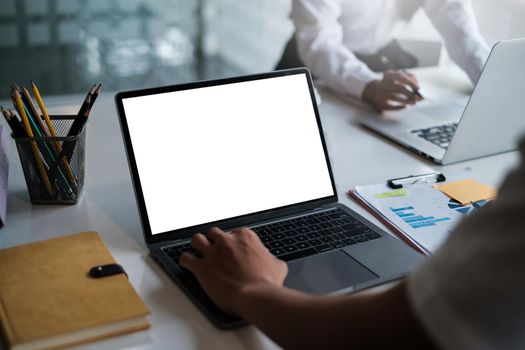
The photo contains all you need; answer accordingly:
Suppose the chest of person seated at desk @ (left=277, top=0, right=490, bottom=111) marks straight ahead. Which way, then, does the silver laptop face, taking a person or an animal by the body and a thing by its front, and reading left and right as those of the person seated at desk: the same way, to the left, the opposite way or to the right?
the opposite way

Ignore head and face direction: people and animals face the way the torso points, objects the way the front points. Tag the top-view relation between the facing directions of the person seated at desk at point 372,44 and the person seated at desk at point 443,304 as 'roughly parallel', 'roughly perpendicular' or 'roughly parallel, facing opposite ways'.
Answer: roughly parallel, facing opposite ways

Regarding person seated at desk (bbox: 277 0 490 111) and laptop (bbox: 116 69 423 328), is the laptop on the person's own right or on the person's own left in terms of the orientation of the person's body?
on the person's own right

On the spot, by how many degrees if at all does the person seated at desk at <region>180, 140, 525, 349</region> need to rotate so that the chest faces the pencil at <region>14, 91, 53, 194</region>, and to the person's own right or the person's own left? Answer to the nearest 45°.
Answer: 0° — they already face it

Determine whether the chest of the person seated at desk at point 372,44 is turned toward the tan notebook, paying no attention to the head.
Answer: no

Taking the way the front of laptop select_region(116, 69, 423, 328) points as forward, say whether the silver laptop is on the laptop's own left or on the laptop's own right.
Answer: on the laptop's own left

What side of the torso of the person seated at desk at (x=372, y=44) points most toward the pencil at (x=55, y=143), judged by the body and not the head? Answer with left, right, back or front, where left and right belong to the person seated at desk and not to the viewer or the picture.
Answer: right

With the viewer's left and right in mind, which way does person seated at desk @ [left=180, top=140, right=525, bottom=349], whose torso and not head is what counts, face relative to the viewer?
facing away from the viewer and to the left of the viewer

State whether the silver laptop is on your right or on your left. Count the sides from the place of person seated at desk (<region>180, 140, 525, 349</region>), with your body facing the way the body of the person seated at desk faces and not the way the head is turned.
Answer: on your right

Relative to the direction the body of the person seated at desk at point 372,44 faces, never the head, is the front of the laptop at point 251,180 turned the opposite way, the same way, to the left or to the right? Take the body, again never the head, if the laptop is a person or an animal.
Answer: the same way

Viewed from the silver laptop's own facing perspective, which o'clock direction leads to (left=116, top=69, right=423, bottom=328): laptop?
The laptop is roughly at 9 o'clock from the silver laptop.

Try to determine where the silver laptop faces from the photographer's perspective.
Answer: facing away from the viewer and to the left of the viewer

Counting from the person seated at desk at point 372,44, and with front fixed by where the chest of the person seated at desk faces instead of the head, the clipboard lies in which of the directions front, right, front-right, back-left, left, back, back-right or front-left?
front-right

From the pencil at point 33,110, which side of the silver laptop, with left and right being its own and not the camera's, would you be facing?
left

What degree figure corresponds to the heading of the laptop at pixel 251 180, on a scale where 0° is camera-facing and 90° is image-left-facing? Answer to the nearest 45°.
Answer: approximately 315°

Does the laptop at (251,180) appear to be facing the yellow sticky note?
no

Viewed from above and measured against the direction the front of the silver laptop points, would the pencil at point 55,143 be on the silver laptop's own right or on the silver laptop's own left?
on the silver laptop's own left

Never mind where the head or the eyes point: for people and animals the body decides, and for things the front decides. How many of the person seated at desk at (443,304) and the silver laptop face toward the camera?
0

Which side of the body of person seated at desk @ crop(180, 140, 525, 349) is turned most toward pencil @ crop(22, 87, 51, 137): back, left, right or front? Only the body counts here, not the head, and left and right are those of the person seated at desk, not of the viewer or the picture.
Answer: front

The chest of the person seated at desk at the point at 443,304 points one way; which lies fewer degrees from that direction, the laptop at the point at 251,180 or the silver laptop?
the laptop

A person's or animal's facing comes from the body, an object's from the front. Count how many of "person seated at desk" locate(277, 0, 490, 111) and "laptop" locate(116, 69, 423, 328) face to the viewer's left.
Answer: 0
